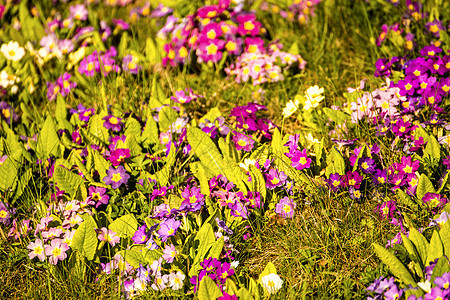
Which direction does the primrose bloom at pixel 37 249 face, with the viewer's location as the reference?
facing the viewer

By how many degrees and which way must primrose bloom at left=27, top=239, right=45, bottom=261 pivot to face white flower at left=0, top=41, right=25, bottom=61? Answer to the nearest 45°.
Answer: approximately 180°

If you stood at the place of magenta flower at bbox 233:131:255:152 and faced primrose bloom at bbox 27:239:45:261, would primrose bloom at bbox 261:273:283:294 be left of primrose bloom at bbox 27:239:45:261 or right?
left

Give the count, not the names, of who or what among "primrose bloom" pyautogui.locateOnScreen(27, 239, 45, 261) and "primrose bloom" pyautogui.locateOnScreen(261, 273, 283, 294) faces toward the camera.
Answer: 2

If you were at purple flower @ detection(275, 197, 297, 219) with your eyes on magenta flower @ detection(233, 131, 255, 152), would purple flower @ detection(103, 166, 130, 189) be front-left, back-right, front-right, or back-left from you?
front-left

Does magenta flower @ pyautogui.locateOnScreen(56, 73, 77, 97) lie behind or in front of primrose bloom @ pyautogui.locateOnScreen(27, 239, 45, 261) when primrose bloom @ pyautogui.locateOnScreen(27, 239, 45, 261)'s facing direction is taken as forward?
behind

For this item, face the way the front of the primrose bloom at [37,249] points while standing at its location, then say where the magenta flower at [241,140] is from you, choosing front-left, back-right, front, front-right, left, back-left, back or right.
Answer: left

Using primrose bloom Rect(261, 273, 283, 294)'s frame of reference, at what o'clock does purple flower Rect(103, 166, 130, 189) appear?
The purple flower is roughly at 5 o'clock from the primrose bloom.

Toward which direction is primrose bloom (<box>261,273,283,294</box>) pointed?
toward the camera
